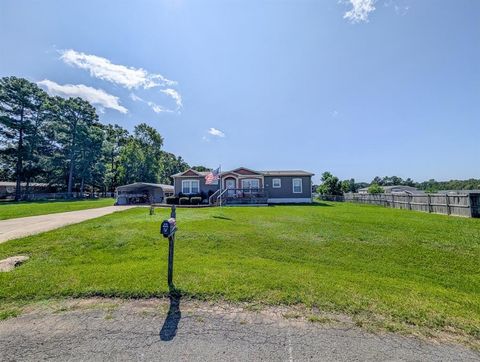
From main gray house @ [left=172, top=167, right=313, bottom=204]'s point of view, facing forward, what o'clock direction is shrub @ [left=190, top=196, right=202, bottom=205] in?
The shrub is roughly at 2 o'clock from the main gray house.

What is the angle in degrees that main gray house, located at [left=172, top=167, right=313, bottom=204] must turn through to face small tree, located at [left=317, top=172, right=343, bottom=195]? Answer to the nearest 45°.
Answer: approximately 135° to its left

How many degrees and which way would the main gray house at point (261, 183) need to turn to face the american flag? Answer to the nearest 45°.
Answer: approximately 45° to its right

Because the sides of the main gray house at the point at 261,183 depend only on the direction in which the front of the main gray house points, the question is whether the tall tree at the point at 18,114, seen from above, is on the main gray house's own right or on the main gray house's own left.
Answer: on the main gray house's own right

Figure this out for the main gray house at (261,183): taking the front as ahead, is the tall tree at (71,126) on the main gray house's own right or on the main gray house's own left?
on the main gray house's own right

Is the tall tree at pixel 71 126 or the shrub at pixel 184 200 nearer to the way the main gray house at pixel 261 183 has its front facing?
the shrub

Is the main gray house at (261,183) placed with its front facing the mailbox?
yes

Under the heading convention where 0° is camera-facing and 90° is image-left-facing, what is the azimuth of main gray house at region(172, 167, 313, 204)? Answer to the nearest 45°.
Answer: approximately 0°

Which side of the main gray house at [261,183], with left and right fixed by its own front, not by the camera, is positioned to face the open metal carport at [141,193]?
right

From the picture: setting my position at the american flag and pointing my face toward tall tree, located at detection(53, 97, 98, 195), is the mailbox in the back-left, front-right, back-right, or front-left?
back-left

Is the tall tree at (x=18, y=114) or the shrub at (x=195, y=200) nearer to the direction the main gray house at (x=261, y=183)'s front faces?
the shrub
